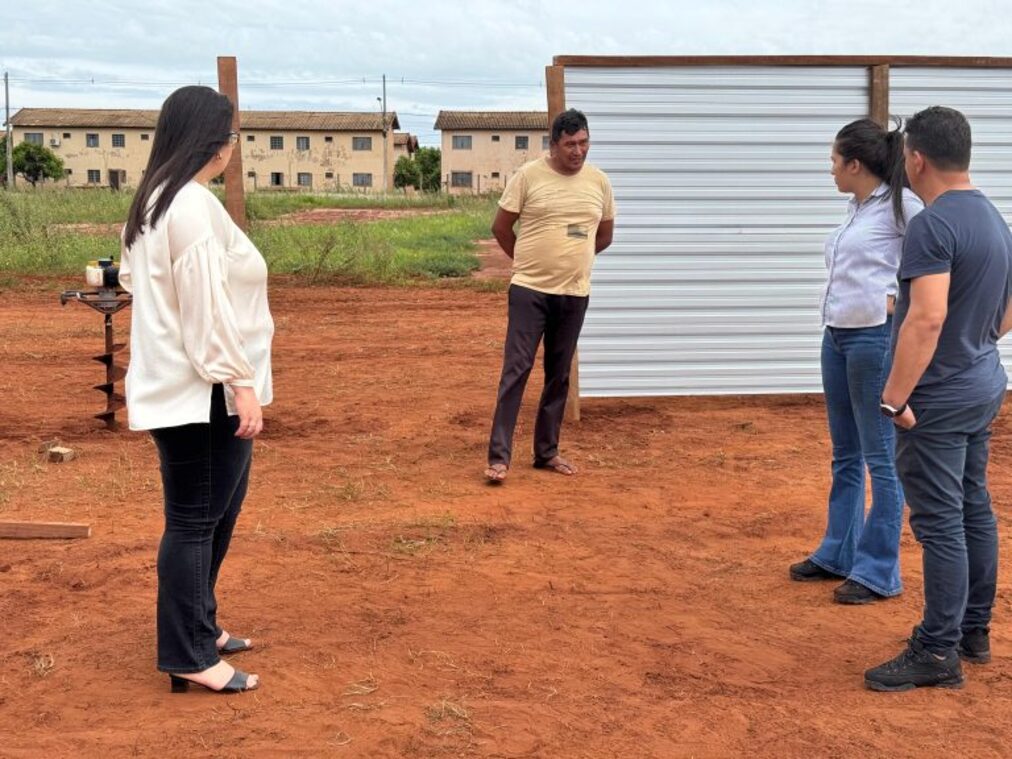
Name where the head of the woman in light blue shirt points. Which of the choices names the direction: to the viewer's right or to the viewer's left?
to the viewer's left

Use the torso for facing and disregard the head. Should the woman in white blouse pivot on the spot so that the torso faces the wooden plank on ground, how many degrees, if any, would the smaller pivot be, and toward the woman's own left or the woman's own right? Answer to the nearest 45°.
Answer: approximately 90° to the woman's own left

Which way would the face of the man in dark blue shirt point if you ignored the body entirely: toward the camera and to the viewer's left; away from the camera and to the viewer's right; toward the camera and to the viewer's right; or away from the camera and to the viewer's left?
away from the camera and to the viewer's left

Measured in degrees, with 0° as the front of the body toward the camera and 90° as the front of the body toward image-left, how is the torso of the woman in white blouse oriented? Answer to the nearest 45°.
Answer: approximately 270°

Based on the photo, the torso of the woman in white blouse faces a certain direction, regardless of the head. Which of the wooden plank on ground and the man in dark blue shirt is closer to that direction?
the man in dark blue shirt

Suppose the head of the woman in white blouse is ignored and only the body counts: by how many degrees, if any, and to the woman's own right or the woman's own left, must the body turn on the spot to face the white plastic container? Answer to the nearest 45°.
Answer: approximately 90° to the woman's own left

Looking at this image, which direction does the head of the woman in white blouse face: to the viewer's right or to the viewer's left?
to the viewer's right

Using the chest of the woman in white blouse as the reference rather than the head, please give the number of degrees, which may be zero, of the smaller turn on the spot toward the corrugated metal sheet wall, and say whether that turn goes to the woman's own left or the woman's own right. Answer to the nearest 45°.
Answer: approximately 45° to the woman's own left

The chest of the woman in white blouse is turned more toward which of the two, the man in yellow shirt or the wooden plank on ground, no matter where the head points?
the man in yellow shirt

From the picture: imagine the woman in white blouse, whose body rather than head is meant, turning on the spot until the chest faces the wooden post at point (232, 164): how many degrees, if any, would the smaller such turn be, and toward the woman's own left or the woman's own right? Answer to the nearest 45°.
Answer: approximately 90° to the woman's own left
